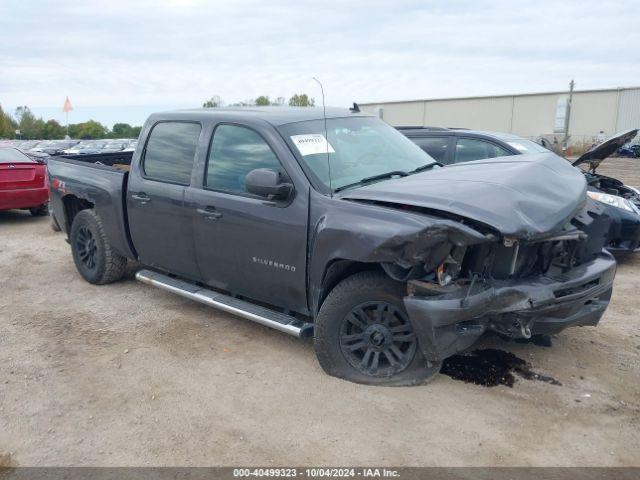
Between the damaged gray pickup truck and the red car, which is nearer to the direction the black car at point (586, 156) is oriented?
the damaged gray pickup truck

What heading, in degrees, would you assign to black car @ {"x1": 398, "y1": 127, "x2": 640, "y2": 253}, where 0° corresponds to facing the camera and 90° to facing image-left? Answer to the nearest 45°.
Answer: approximately 315°

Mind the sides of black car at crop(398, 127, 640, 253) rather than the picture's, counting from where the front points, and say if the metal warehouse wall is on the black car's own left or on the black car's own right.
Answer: on the black car's own left

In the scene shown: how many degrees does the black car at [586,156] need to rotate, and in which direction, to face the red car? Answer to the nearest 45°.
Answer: approximately 135° to its right

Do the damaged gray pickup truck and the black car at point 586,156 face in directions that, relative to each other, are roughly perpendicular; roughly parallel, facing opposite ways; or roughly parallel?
roughly parallel

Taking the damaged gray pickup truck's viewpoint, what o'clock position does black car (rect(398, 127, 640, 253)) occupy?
The black car is roughly at 9 o'clock from the damaged gray pickup truck.

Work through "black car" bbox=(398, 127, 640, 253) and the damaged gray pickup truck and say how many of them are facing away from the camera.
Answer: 0

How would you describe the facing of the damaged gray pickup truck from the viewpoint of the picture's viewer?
facing the viewer and to the right of the viewer

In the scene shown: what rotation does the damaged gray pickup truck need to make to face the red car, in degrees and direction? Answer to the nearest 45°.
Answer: approximately 180°

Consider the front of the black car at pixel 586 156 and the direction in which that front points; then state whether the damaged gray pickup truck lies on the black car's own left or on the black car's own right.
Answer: on the black car's own right

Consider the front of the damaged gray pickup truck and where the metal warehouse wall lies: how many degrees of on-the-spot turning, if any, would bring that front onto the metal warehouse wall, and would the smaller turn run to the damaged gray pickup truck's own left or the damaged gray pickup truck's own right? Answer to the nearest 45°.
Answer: approximately 90° to the damaged gray pickup truck's own left
